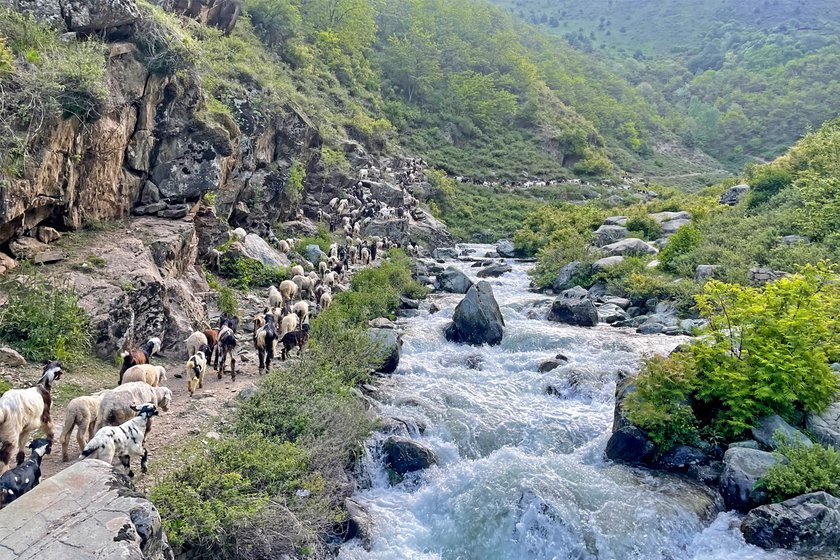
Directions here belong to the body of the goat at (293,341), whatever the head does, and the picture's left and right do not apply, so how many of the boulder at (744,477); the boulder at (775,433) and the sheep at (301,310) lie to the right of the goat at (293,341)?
2

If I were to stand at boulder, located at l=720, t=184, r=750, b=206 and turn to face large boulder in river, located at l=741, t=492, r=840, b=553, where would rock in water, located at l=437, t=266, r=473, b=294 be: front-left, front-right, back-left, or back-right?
front-right

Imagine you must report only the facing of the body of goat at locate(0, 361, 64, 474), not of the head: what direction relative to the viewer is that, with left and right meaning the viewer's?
facing away from the viewer and to the right of the viewer

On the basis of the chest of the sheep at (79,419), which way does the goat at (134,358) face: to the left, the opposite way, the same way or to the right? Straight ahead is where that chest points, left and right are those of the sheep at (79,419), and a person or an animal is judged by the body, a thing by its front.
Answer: the same way

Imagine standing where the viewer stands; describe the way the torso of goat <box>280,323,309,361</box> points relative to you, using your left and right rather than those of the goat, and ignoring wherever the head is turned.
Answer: facing away from the viewer and to the right of the viewer

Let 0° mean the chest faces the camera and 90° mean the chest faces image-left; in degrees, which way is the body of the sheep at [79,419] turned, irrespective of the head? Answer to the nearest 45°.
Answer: approximately 225°

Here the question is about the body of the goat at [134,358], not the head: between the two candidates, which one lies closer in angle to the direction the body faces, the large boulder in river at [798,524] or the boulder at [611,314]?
the boulder

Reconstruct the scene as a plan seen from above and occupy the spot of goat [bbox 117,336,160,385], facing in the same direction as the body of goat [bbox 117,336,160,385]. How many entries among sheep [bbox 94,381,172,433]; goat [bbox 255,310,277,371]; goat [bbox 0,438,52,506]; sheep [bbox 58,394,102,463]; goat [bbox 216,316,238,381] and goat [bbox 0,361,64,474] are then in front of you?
2

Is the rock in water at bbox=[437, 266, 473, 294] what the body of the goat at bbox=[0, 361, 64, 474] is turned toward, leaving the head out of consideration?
yes

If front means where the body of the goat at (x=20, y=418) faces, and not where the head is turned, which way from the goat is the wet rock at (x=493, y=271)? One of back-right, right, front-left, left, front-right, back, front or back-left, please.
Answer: front

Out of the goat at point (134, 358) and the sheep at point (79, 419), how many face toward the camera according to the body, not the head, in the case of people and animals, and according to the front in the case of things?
0
